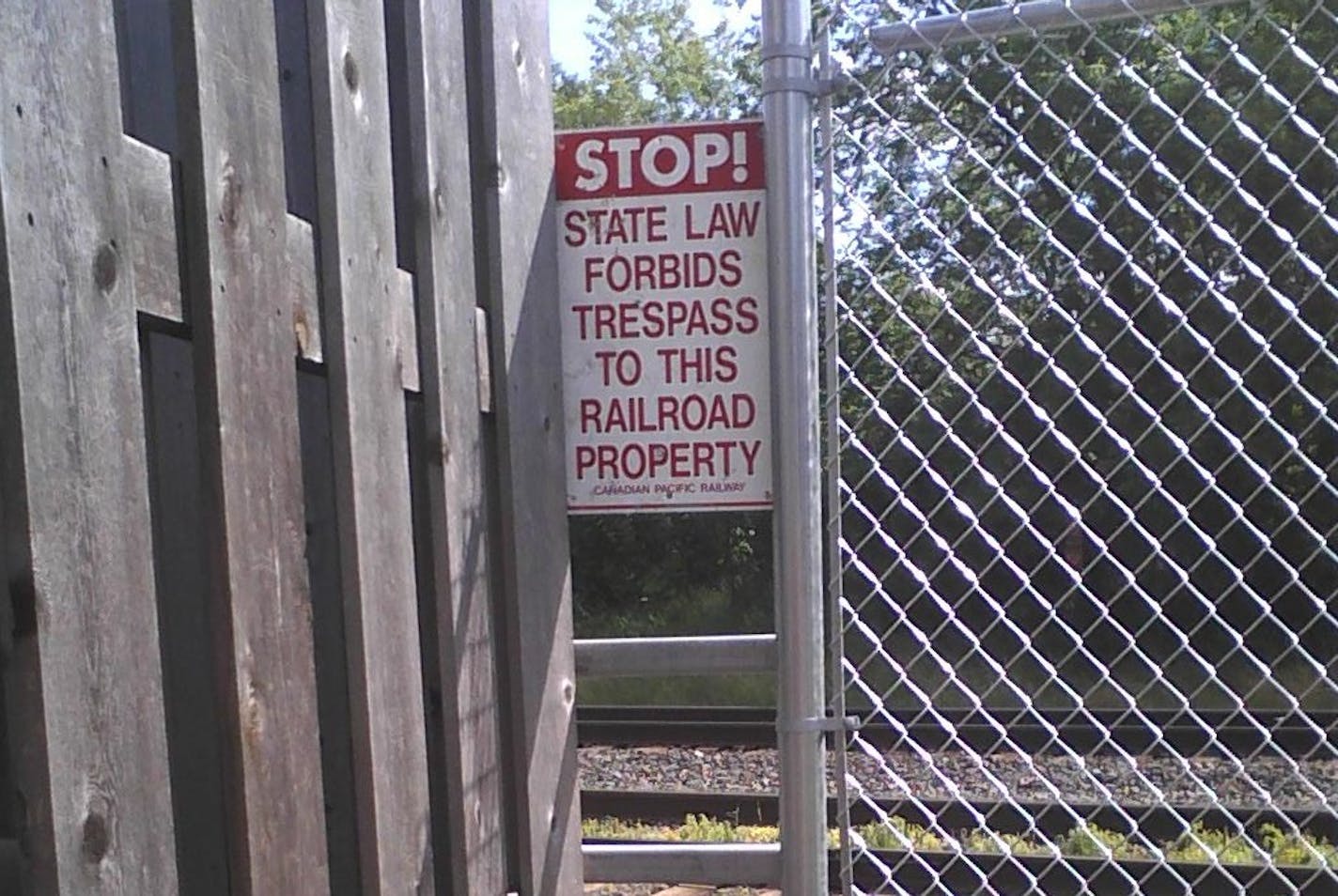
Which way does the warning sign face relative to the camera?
toward the camera

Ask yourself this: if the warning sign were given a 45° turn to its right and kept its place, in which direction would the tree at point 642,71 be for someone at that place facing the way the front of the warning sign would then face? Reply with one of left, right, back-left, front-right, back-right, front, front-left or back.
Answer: back-right

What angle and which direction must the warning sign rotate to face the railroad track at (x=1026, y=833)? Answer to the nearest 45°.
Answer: approximately 135° to its left

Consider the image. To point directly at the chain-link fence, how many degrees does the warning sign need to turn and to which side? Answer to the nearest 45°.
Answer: approximately 135° to its left

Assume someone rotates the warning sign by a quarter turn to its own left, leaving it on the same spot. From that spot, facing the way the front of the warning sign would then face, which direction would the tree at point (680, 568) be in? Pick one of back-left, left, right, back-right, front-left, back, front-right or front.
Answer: left

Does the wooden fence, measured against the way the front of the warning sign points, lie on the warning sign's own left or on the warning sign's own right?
on the warning sign's own right

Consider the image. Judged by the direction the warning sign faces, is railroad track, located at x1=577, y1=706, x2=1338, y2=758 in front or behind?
behind

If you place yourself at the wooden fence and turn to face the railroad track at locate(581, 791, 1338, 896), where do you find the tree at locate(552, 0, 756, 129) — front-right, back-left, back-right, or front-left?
front-left
